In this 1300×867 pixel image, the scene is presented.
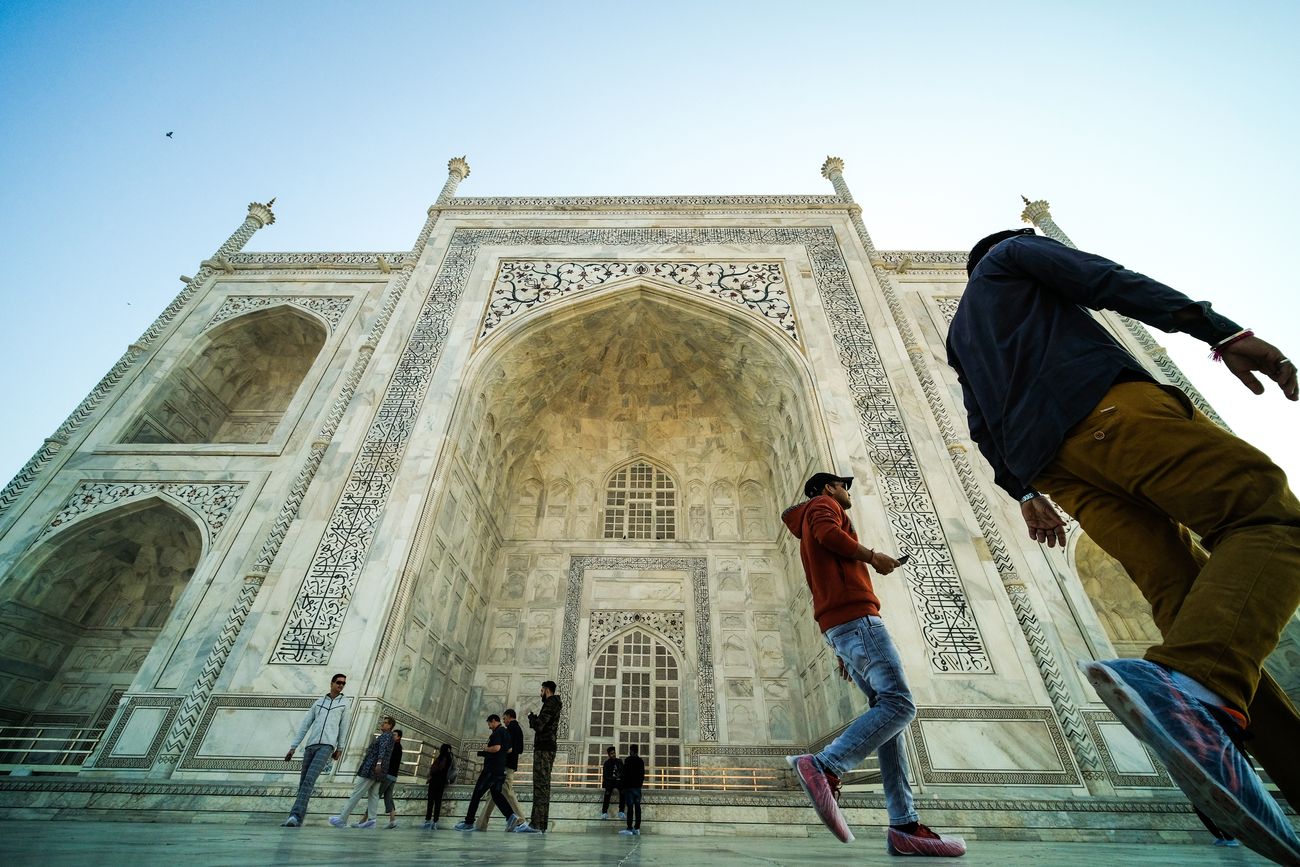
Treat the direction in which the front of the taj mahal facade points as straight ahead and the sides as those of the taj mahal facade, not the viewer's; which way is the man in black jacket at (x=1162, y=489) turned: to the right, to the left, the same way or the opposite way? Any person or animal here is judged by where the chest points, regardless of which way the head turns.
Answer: to the left

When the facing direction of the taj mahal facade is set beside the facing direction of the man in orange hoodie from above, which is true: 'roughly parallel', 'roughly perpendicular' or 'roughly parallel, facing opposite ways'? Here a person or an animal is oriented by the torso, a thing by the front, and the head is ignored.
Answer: roughly perpendicular

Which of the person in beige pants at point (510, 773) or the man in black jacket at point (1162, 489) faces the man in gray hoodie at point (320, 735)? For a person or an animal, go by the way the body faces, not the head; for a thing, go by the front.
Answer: the person in beige pants

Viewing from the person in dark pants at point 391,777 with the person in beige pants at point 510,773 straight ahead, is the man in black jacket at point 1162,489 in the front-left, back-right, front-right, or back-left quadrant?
front-right

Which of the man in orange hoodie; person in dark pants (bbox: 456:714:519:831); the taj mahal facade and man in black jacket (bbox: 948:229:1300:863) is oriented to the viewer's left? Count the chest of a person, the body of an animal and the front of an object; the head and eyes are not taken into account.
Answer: the person in dark pants

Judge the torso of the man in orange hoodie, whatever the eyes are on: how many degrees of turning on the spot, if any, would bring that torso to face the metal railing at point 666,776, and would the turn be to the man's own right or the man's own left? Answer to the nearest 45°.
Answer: approximately 135° to the man's own left

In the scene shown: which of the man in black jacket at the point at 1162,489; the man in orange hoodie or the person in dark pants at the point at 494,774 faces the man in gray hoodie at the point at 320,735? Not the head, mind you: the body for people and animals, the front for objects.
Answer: the person in dark pants

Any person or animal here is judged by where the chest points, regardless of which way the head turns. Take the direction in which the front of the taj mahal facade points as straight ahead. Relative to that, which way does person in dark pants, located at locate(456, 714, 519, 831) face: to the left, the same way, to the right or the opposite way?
to the right

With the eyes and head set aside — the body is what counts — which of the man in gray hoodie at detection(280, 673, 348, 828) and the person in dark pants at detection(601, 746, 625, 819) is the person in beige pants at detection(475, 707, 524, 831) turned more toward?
the man in gray hoodie

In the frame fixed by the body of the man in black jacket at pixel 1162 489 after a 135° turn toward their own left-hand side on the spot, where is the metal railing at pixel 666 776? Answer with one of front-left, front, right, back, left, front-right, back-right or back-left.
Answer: front-right

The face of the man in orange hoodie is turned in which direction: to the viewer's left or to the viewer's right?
to the viewer's right

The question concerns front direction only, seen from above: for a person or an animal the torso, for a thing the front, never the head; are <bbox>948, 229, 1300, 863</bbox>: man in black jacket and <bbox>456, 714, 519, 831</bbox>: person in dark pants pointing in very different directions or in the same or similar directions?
very different directions

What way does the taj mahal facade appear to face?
toward the camera

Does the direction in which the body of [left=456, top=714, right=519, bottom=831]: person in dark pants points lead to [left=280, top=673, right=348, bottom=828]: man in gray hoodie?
yes

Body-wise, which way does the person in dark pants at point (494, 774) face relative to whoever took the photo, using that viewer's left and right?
facing to the left of the viewer

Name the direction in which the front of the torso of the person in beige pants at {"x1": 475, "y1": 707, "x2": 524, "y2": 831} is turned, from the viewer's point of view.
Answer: to the viewer's left

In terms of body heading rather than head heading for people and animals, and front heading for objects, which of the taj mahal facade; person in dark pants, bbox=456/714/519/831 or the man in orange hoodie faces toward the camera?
the taj mahal facade
